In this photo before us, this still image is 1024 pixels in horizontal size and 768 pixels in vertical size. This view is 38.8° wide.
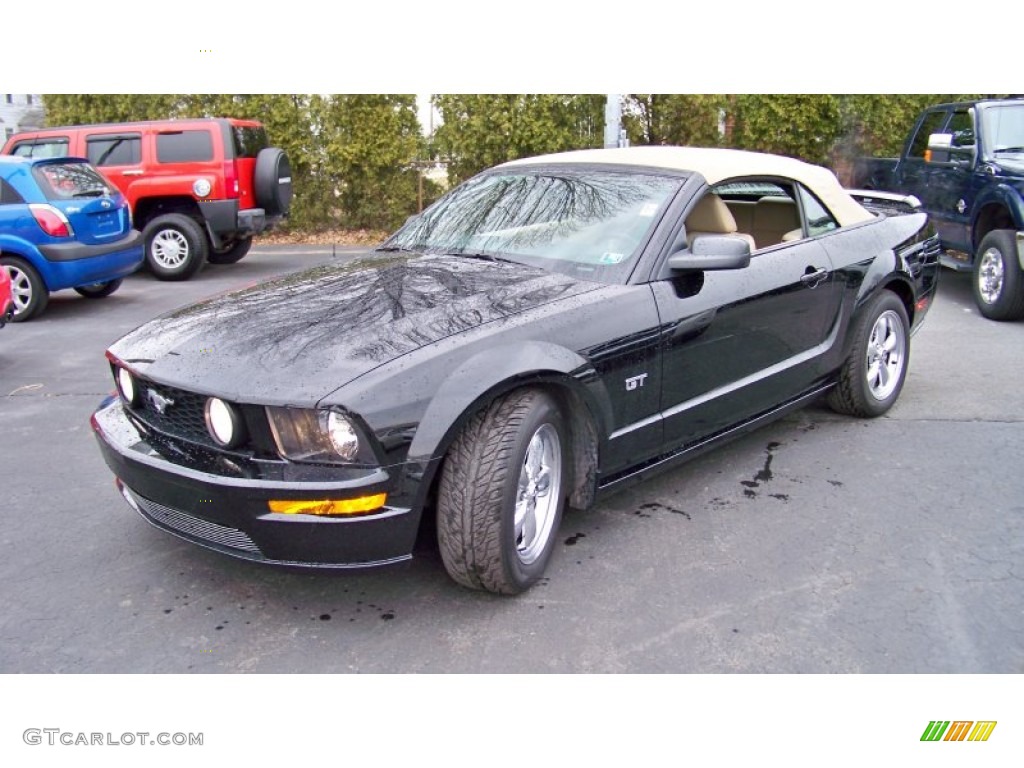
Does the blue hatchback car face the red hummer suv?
no

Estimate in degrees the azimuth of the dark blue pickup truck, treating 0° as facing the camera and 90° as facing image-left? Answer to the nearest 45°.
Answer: approximately 315°

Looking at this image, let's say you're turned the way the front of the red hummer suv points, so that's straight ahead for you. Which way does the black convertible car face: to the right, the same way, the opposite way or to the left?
to the left

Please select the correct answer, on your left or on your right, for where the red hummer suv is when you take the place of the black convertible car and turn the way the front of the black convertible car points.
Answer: on your right

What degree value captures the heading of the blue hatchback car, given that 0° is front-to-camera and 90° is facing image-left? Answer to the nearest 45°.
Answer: approximately 135°

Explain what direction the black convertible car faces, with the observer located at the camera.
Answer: facing the viewer and to the left of the viewer

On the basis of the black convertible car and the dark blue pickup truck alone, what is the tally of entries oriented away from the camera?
0

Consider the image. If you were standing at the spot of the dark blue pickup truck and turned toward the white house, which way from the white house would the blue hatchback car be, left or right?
left

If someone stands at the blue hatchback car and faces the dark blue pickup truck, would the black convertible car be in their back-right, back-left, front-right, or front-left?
front-right

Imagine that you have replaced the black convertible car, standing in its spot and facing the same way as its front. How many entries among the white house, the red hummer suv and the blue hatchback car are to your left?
0

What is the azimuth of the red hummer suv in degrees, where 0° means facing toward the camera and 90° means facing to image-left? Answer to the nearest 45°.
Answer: approximately 135°

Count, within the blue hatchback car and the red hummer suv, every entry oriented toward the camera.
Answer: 0
